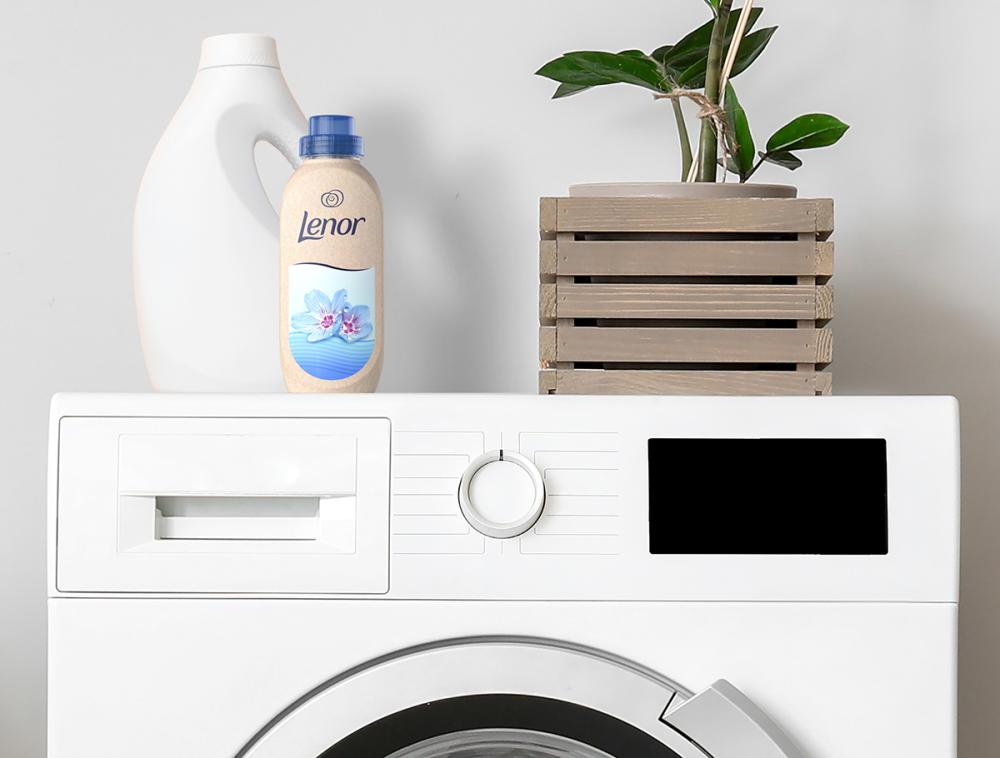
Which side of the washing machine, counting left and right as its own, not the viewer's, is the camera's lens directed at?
front
